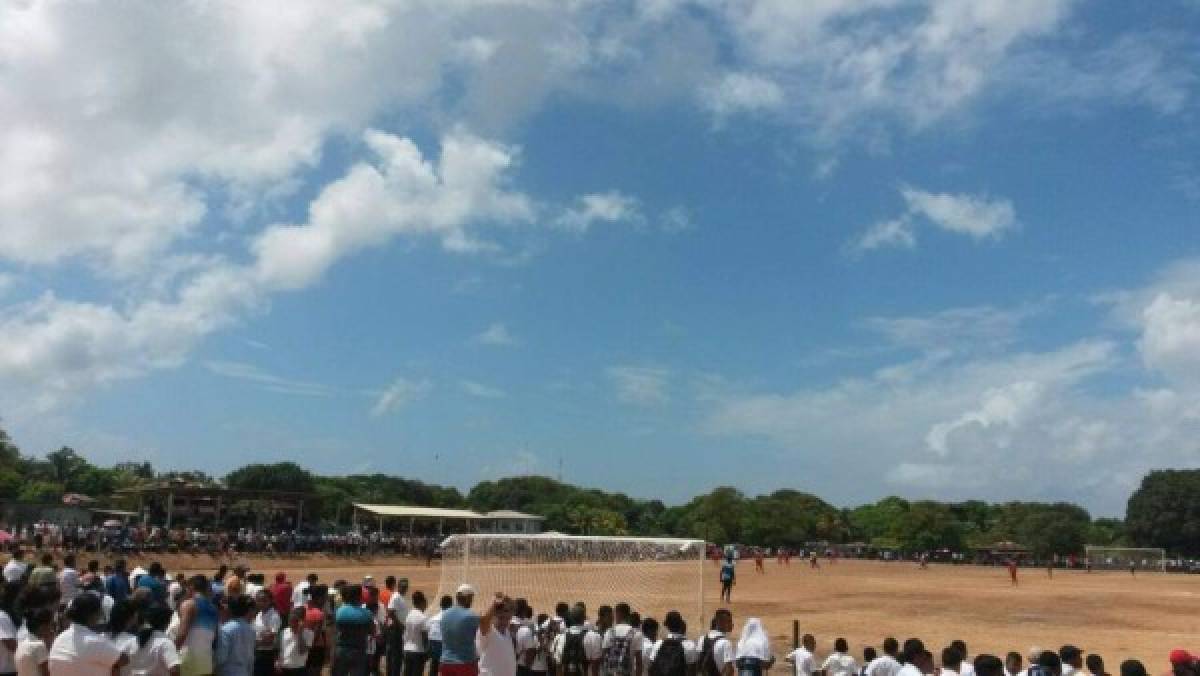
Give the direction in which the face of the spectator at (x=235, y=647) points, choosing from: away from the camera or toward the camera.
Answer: away from the camera

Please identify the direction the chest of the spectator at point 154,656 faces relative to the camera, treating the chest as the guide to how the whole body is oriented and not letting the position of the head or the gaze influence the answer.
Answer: away from the camera

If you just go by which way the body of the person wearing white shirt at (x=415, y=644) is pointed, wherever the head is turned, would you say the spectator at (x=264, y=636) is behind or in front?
behind

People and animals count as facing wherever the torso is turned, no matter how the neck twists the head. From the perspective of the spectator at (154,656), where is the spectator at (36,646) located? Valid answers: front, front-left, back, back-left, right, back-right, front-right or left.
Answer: left

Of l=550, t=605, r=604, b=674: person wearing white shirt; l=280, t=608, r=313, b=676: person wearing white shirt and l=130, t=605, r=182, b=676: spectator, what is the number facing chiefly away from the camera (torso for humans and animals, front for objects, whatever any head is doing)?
3

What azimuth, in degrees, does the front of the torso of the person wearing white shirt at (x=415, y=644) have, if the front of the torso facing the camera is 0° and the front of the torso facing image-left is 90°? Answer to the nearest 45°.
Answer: approximately 225°

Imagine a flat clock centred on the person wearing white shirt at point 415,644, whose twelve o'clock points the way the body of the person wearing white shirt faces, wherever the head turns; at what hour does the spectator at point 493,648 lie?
The spectator is roughly at 4 o'clock from the person wearing white shirt.

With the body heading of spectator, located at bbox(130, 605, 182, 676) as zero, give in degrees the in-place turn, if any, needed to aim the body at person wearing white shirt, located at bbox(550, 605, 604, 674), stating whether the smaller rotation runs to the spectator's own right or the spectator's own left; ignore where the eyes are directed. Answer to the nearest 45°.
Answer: approximately 45° to the spectator's own right

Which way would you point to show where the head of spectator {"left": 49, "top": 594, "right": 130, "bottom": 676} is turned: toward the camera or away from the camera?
away from the camera

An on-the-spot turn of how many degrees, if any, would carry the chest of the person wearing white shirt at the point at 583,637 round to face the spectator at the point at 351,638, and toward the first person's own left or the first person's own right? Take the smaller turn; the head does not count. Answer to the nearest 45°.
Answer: approximately 135° to the first person's own left

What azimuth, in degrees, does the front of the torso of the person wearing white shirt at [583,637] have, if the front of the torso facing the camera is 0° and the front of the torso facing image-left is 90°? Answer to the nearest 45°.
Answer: approximately 180°

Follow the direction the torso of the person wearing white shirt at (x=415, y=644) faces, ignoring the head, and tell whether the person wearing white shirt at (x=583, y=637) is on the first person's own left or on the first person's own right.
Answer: on the first person's own right

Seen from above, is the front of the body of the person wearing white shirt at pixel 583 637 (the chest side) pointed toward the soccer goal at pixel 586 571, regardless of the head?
yes

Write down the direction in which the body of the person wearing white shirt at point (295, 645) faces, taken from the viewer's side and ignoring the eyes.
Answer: away from the camera

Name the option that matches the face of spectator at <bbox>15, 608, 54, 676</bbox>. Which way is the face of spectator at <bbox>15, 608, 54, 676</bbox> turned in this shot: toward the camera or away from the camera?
away from the camera

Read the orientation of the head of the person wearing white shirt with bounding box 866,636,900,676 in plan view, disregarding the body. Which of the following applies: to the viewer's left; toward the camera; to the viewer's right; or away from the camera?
away from the camera

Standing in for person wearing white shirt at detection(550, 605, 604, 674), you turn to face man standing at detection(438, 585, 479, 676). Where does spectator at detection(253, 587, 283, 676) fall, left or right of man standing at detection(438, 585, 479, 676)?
right
